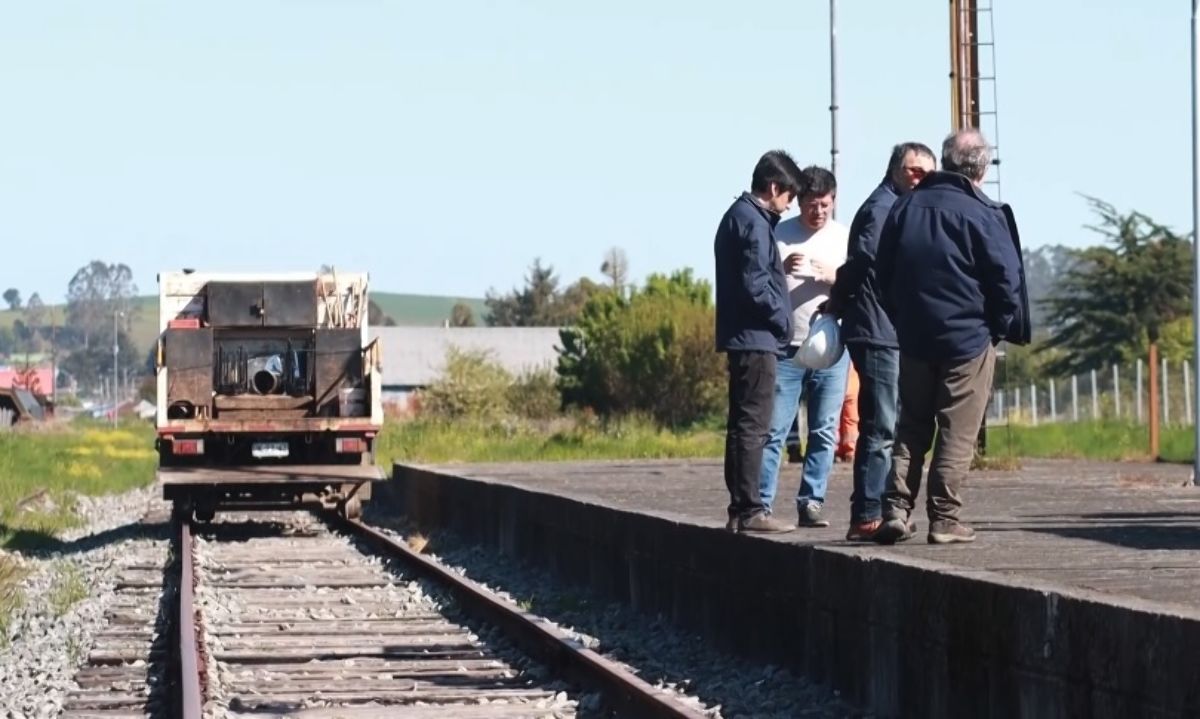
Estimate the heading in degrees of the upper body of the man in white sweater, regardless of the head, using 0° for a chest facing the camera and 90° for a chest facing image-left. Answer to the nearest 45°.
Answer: approximately 0°

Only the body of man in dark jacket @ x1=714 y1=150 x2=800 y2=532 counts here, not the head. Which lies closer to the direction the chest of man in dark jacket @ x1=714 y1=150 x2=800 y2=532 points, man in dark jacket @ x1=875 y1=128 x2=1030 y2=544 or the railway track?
the man in dark jacket

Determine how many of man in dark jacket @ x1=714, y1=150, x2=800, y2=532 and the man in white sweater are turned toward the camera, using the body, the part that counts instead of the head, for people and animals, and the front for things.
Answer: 1

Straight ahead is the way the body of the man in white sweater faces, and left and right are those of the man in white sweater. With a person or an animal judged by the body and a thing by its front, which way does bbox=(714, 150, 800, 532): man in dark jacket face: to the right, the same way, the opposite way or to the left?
to the left

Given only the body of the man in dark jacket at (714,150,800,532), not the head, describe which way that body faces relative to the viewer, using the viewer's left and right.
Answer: facing to the right of the viewer

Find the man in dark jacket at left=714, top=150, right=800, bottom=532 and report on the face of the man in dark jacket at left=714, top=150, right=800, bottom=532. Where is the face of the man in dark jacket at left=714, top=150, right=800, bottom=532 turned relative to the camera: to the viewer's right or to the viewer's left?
to the viewer's right

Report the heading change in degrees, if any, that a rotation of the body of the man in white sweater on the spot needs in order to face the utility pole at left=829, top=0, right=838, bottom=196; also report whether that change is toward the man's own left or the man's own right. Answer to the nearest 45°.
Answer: approximately 180°

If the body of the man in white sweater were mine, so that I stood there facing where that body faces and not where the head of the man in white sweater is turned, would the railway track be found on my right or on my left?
on my right

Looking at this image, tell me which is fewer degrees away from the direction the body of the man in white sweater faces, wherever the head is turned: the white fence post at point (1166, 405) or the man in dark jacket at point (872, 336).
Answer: the man in dark jacket

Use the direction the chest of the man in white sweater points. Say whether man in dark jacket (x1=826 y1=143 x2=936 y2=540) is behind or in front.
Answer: in front

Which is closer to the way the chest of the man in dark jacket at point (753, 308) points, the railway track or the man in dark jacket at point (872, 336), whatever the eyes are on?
the man in dark jacket

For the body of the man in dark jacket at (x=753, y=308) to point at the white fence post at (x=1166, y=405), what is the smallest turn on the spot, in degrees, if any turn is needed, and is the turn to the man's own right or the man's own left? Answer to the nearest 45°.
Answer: approximately 90° to the man's own left

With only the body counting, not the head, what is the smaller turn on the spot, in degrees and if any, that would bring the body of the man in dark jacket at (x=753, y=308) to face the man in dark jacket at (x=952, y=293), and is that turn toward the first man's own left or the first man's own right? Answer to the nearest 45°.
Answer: approximately 45° to the first man's own right
